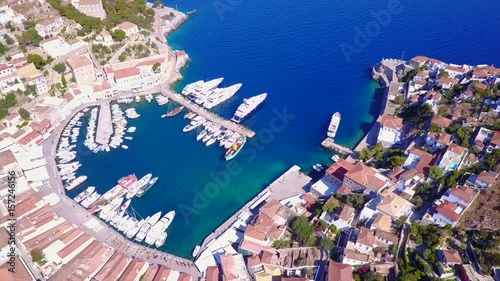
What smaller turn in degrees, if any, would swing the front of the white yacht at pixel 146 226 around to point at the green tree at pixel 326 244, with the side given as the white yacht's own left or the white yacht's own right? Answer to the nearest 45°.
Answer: approximately 90° to the white yacht's own right

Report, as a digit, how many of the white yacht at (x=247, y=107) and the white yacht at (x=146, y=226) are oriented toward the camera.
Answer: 0

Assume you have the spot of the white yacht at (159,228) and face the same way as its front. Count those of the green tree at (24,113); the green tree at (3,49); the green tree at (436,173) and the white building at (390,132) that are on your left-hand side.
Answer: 2

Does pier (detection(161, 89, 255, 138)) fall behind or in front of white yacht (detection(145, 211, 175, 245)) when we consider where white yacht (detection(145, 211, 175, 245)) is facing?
in front

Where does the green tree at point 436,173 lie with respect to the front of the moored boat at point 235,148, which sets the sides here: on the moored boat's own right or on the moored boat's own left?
on the moored boat's own left

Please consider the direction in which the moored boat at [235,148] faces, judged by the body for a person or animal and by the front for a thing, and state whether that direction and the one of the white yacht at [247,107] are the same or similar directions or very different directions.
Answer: very different directions

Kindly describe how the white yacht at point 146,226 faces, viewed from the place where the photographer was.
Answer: facing away from the viewer and to the right of the viewer

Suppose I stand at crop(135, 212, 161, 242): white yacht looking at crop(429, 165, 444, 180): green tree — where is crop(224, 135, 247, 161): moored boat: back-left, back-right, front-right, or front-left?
front-left

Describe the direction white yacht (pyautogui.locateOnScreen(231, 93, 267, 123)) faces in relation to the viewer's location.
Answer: facing away from the viewer and to the right of the viewer

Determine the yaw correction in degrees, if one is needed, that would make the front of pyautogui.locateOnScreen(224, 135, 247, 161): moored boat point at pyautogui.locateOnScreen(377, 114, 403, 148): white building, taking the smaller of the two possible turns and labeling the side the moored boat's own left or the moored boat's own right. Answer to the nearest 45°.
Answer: approximately 135° to the moored boat's own left

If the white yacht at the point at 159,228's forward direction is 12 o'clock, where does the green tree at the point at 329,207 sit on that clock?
The green tree is roughly at 2 o'clock from the white yacht.

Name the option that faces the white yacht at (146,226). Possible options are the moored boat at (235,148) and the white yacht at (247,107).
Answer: the moored boat

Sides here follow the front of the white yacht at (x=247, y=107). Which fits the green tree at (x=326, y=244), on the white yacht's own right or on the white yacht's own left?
on the white yacht's own right

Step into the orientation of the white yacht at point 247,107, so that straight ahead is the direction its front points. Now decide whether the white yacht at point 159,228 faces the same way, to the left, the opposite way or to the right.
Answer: the same way

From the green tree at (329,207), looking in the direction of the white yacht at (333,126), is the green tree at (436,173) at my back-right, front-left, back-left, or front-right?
front-right

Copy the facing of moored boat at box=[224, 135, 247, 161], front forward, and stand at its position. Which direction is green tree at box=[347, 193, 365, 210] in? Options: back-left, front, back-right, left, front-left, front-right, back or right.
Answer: left

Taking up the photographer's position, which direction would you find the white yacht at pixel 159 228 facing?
facing away from the viewer and to the right of the viewer

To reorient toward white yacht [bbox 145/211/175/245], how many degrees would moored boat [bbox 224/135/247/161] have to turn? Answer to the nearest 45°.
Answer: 0° — it already faces it

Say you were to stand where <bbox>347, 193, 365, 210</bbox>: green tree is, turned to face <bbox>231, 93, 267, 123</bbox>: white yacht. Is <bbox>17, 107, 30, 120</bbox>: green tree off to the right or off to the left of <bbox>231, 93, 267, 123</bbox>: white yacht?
left

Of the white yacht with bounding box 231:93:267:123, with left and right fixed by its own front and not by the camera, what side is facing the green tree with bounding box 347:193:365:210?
right

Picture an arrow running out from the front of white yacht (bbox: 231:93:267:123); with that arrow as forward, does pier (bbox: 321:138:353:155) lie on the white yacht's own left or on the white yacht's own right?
on the white yacht's own right

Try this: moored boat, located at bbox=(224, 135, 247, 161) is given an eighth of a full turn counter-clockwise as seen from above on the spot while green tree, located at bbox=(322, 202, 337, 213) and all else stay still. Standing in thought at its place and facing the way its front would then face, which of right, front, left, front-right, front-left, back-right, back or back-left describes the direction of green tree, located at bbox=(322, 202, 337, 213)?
front-left
